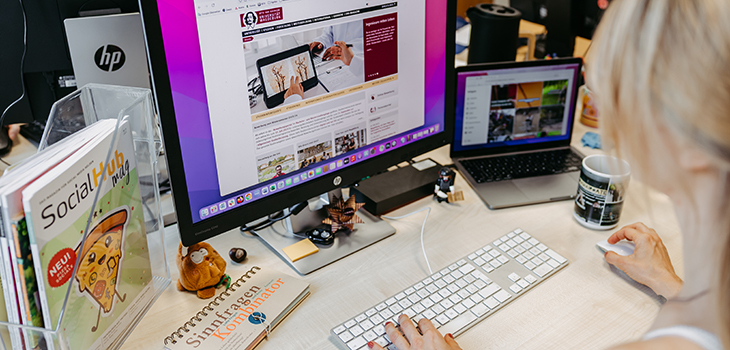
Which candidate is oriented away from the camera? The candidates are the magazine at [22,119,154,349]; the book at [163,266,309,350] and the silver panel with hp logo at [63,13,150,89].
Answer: the silver panel with hp logo

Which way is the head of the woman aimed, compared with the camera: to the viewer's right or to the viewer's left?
to the viewer's left

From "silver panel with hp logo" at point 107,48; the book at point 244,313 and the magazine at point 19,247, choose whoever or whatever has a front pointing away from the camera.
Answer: the silver panel with hp logo

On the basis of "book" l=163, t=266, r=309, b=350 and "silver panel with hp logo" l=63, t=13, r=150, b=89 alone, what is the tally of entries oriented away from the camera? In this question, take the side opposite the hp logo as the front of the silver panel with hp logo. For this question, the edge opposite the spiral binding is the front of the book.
1

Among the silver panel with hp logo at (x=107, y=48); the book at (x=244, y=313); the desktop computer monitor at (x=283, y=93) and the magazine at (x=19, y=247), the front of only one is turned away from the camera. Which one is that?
the silver panel with hp logo

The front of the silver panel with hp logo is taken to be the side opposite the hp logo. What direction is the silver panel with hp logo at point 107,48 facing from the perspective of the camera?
away from the camera

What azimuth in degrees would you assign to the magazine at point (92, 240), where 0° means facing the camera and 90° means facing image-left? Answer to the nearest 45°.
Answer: approximately 315°
